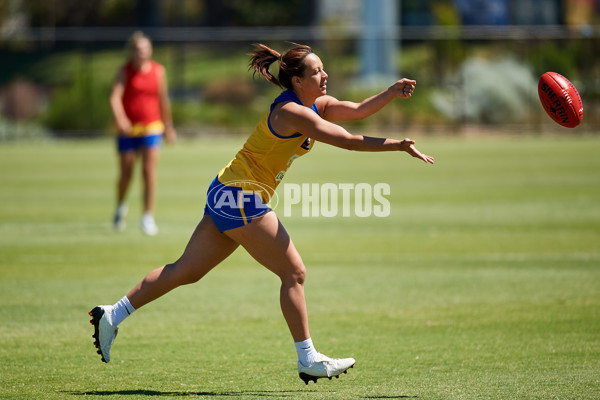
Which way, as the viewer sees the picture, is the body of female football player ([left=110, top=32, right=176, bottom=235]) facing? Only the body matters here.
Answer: toward the camera

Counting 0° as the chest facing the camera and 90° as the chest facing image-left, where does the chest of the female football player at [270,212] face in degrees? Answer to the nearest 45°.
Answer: approximately 270°

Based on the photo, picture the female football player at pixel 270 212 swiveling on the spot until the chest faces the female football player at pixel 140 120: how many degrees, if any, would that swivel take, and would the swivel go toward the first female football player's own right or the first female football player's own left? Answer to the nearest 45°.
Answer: approximately 90° to the first female football player's own left

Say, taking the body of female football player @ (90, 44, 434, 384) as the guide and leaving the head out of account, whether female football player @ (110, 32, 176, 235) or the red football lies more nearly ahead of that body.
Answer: the red football

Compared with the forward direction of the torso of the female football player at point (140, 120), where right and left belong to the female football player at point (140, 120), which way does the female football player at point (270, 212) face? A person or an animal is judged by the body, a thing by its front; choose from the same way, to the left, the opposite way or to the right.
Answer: to the left

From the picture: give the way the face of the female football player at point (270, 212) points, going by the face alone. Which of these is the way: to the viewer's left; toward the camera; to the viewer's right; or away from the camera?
to the viewer's right

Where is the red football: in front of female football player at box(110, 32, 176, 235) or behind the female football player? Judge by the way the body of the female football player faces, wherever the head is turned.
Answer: in front

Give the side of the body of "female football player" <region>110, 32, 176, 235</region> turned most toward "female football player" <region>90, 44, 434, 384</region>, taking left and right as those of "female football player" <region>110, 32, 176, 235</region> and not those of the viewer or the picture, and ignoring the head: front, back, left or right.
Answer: front

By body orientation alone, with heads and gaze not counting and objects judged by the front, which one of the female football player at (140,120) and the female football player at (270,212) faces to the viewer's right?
the female football player at (270,212)

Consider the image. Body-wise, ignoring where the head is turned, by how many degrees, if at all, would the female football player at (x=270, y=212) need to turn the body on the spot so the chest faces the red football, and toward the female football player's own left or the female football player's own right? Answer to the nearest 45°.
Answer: approximately 45° to the female football player's own left

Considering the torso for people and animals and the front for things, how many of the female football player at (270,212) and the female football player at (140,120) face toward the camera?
1
